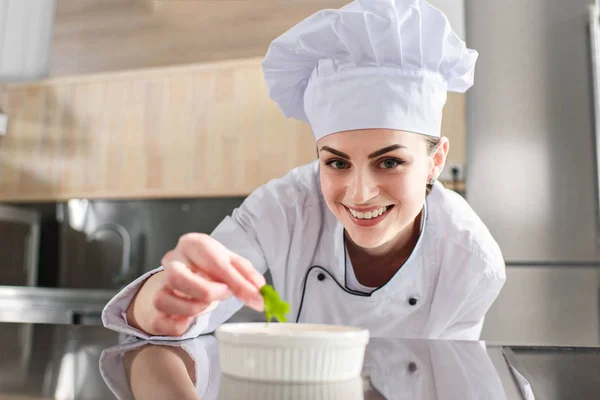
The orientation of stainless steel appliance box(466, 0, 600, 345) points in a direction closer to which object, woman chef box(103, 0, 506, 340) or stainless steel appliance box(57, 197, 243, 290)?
the woman chef

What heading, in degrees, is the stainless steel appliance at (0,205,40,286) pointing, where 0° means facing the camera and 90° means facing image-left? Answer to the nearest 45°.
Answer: approximately 0°

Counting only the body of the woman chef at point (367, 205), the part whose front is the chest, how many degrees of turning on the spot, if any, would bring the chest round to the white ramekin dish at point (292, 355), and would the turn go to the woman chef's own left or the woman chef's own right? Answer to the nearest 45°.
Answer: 0° — they already face it

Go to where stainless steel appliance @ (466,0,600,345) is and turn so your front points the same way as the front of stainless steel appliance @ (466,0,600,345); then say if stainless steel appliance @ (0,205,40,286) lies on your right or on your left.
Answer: on your right

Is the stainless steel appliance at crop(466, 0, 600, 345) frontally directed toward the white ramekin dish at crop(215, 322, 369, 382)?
yes

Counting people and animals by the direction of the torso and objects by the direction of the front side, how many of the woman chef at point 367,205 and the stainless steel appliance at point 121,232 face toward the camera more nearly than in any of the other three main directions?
2

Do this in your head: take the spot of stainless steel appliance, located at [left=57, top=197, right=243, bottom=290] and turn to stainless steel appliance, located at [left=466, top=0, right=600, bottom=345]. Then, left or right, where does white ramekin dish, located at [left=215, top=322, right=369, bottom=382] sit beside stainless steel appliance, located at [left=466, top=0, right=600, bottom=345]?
right

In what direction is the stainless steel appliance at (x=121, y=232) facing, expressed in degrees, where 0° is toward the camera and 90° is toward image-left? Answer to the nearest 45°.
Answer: approximately 0°
